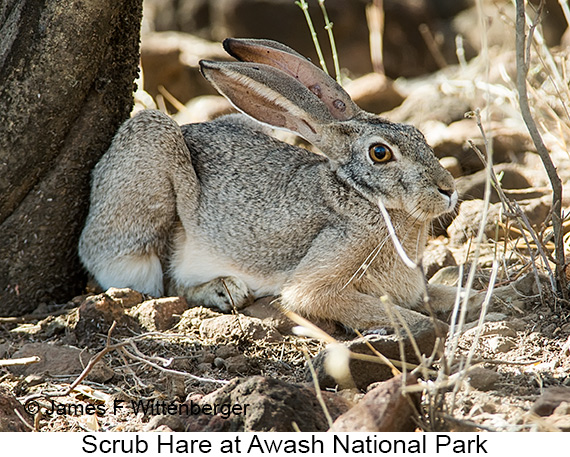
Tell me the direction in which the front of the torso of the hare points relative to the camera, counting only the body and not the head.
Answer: to the viewer's right

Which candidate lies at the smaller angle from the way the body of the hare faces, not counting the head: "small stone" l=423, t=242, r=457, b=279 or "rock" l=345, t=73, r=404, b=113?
the small stone

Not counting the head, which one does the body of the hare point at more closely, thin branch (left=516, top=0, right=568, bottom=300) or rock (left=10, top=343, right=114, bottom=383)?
the thin branch

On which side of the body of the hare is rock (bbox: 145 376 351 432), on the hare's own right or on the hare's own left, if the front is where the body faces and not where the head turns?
on the hare's own right

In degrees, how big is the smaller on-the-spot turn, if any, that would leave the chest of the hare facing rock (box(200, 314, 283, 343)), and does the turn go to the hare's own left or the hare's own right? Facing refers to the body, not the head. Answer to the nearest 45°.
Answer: approximately 90° to the hare's own right

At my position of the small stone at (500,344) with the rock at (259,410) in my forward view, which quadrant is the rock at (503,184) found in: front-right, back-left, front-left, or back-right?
back-right

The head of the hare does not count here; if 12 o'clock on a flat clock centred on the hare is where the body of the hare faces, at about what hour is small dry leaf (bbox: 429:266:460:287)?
The small dry leaf is roughly at 12 o'clock from the hare.
